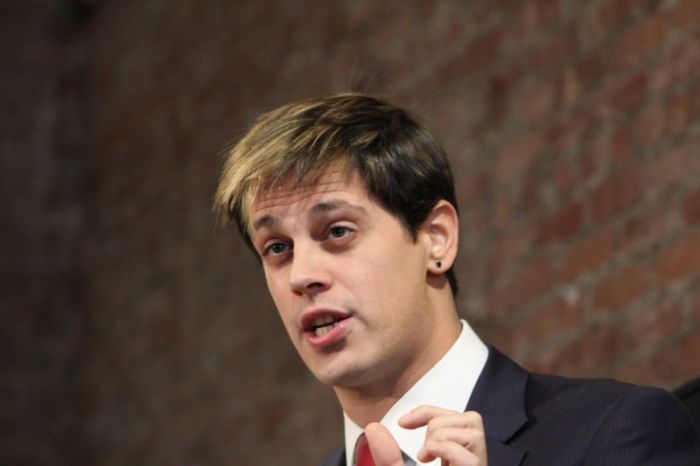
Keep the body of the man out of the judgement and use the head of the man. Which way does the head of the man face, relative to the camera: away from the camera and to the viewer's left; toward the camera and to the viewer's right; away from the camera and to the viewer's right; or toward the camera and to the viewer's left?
toward the camera and to the viewer's left
